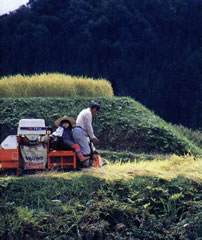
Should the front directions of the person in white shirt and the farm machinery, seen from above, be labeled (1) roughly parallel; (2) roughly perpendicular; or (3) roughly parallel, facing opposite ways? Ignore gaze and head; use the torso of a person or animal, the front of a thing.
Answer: roughly parallel
